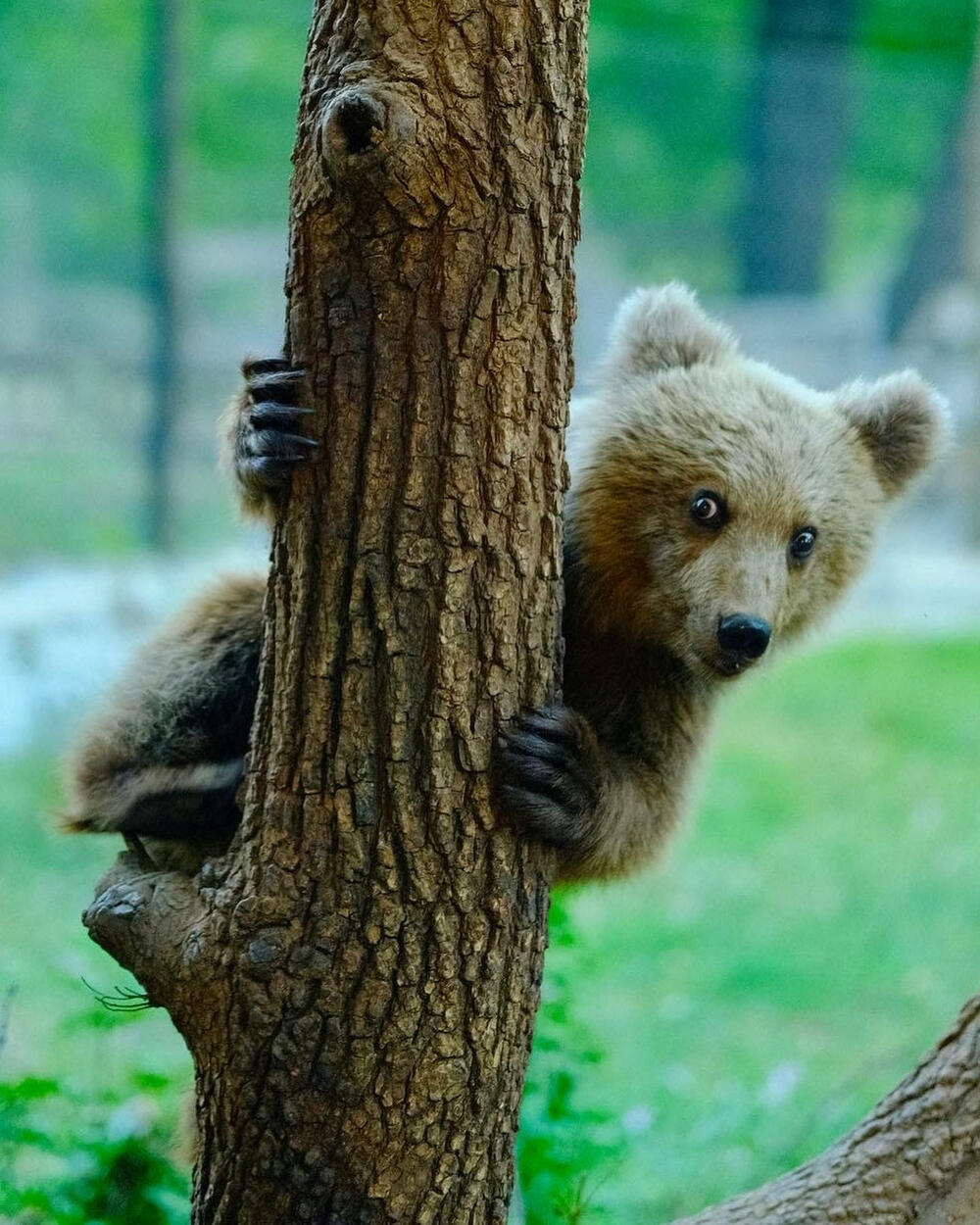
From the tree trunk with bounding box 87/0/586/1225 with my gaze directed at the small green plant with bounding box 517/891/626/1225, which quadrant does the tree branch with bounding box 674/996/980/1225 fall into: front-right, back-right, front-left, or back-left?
front-right

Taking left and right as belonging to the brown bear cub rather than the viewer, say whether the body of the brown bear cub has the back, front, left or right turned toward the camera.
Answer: front
